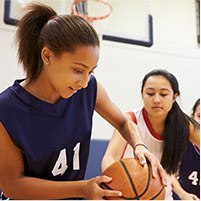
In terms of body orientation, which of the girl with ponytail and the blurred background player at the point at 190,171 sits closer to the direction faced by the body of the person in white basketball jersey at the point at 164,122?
the girl with ponytail

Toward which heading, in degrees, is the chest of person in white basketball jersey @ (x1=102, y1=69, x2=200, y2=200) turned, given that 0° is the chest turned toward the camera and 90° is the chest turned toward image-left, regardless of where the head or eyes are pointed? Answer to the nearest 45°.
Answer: approximately 0°

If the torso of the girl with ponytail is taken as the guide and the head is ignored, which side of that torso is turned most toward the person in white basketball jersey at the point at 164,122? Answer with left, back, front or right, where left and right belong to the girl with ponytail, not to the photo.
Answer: left

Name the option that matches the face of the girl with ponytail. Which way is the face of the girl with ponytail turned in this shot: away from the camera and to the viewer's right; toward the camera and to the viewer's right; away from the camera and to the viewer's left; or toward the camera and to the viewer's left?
toward the camera and to the viewer's right

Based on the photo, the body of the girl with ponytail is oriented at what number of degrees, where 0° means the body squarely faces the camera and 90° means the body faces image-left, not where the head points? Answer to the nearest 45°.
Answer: approximately 315°

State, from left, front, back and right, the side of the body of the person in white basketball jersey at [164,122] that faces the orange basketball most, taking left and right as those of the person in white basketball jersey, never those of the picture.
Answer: front

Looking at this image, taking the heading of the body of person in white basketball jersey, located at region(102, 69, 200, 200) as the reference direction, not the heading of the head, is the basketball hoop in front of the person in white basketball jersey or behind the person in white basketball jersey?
behind

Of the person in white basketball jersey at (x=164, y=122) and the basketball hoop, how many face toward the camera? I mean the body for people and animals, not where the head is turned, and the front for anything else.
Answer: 2
